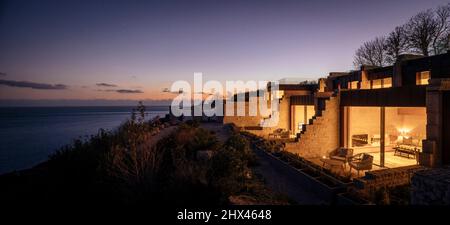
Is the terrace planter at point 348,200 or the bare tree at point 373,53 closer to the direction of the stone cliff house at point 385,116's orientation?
the terrace planter

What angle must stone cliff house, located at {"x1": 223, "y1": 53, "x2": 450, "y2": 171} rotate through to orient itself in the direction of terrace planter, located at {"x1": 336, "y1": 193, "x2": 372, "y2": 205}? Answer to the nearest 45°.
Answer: approximately 45° to its left

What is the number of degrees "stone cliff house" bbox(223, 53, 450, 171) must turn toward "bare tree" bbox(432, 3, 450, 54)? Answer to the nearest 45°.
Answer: approximately 180°

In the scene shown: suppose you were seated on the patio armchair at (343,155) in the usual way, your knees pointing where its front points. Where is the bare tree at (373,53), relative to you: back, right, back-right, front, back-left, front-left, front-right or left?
back-right

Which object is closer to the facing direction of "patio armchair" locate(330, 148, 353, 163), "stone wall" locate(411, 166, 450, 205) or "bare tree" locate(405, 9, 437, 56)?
the stone wall

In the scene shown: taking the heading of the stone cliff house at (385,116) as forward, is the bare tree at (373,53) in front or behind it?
behind

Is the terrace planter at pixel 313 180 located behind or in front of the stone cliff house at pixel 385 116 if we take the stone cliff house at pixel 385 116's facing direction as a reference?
in front

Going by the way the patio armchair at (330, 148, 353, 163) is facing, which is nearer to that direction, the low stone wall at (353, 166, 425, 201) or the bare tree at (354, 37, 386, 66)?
the low stone wall

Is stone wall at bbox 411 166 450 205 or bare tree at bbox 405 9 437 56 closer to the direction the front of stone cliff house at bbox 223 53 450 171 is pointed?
the stone wall

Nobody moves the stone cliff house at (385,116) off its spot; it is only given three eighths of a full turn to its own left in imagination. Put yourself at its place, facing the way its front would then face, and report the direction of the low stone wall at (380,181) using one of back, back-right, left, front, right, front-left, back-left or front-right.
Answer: right

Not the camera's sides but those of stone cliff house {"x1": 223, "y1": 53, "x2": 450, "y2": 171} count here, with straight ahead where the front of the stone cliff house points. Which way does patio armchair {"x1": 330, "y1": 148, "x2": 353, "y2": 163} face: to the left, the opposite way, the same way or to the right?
the same way

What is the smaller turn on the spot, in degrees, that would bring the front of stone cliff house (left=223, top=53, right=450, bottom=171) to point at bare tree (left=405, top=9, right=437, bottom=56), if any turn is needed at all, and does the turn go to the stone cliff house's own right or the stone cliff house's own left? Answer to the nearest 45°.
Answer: approximately 135° to the stone cliff house's own right

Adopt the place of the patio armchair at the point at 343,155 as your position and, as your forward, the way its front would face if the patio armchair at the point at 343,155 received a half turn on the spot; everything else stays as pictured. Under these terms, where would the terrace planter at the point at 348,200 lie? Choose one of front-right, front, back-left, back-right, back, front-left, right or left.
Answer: back-right

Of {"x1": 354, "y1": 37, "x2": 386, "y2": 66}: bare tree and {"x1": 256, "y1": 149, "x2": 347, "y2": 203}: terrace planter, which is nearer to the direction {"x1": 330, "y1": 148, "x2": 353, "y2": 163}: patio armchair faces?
the terrace planter

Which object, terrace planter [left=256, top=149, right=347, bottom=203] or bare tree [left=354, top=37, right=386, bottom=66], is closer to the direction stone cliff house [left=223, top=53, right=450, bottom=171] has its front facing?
the terrace planter

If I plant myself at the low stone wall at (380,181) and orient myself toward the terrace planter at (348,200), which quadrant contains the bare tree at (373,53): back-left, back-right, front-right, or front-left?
back-right

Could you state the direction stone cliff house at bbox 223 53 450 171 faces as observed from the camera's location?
facing the viewer and to the left of the viewer
